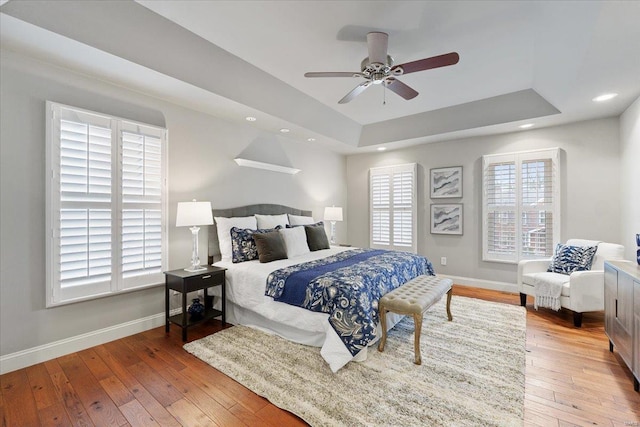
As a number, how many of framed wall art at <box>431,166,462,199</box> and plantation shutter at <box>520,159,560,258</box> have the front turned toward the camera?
2

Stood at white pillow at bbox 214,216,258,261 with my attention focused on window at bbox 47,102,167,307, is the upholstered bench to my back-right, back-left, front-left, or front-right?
back-left

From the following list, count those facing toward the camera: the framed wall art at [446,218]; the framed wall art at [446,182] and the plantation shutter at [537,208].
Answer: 3

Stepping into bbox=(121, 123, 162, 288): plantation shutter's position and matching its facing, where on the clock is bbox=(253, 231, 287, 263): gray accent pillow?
The gray accent pillow is roughly at 11 o'clock from the plantation shutter.

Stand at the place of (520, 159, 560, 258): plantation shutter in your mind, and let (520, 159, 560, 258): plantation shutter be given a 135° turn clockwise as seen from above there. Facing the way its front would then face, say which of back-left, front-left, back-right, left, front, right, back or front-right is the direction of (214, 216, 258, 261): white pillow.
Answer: left

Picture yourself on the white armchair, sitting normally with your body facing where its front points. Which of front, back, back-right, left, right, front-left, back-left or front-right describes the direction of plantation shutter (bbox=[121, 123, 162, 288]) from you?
front

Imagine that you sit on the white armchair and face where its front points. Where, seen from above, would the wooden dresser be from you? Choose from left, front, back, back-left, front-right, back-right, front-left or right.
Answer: front-left

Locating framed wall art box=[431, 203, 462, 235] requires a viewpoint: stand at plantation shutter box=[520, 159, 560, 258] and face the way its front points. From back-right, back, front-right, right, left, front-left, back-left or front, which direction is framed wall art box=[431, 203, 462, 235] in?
right

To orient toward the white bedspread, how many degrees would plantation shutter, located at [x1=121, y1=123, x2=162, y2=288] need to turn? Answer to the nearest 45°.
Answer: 0° — it already faces it

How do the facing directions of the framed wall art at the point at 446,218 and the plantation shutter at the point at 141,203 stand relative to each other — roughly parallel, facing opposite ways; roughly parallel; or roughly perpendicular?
roughly perpendicular

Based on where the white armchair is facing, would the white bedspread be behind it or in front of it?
in front

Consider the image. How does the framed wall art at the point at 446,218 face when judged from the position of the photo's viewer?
facing the viewer

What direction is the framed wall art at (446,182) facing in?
toward the camera

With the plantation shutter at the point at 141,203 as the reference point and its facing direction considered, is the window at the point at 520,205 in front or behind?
in front

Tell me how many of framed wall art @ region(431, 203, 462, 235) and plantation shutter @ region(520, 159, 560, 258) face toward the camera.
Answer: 2

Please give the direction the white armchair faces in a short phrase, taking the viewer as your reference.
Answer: facing the viewer and to the left of the viewer

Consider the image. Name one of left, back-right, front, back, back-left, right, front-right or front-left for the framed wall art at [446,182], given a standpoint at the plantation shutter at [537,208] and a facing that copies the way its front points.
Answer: right
